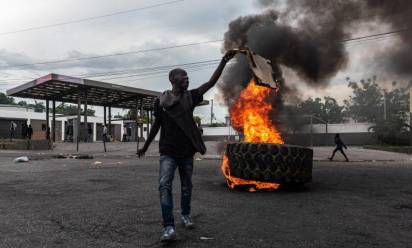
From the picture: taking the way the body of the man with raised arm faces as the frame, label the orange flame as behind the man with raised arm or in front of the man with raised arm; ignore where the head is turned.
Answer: behind

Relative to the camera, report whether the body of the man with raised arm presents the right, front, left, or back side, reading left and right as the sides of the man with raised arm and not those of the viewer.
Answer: front

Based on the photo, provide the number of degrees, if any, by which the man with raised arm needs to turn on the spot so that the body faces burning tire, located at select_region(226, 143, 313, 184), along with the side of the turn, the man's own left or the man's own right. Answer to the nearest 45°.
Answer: approximately 135° to the man's own left

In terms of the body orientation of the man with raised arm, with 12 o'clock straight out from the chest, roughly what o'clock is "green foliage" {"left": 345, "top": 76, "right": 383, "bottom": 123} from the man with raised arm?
The green foliage is roughly at 7 o'clock from the man with raised arm.

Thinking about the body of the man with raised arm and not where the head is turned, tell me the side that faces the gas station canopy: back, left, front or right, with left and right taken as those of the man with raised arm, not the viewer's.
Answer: back

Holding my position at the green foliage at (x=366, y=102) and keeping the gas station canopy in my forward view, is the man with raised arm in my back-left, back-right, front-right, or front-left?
front-left

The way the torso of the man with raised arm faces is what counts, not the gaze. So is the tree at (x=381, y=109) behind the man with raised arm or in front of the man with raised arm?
behind

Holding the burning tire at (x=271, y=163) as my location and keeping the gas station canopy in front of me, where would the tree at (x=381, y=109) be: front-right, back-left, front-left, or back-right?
front-right

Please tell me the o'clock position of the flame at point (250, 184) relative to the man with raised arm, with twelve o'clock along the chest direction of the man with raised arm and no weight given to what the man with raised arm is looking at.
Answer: The flame is roughly at 7 o'clock from the man with raised arm.
